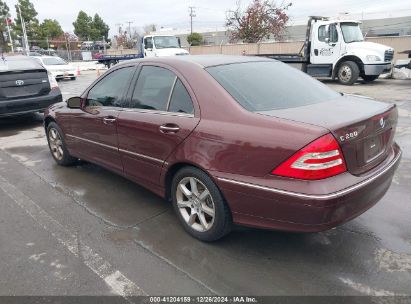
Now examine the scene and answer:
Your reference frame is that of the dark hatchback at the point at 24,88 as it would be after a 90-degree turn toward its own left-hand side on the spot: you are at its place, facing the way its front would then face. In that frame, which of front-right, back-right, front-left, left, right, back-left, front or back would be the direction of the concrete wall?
back-right

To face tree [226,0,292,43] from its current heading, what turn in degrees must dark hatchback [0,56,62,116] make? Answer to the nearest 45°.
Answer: approximately 45° to its right

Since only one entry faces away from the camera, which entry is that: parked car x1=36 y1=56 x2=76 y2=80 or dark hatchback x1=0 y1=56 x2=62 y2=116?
the dark hatchback

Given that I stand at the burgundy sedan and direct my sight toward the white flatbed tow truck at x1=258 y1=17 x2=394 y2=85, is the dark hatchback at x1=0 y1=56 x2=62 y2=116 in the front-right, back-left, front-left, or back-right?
front-left

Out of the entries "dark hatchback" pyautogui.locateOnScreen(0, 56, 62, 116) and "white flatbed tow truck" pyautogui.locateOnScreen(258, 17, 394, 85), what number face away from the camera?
1

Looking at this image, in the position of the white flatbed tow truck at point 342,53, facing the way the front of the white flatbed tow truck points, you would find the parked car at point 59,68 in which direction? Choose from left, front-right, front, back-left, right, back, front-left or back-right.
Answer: back-right

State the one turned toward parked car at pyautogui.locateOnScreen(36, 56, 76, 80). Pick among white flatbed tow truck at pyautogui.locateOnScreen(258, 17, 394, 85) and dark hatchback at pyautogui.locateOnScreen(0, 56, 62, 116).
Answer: the dark hatchback

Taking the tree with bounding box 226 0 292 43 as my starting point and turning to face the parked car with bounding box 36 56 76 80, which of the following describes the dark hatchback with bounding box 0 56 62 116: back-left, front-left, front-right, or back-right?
front-left

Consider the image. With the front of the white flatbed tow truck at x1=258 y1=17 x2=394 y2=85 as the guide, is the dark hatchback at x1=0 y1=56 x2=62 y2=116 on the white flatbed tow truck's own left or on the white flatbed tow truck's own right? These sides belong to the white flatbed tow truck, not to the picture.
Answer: on the white flatbed tow truck's own right

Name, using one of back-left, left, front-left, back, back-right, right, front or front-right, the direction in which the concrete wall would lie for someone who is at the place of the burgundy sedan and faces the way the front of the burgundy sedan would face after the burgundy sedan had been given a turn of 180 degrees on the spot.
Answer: back-left

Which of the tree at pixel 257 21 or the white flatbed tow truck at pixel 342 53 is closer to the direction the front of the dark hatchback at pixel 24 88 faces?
the tree

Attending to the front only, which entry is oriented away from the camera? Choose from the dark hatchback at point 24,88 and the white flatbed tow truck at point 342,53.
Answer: the dark hatchback

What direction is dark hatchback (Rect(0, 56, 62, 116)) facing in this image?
away from the camera

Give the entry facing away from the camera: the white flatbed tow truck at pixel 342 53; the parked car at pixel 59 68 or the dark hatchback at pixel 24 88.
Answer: the dark hatchback
